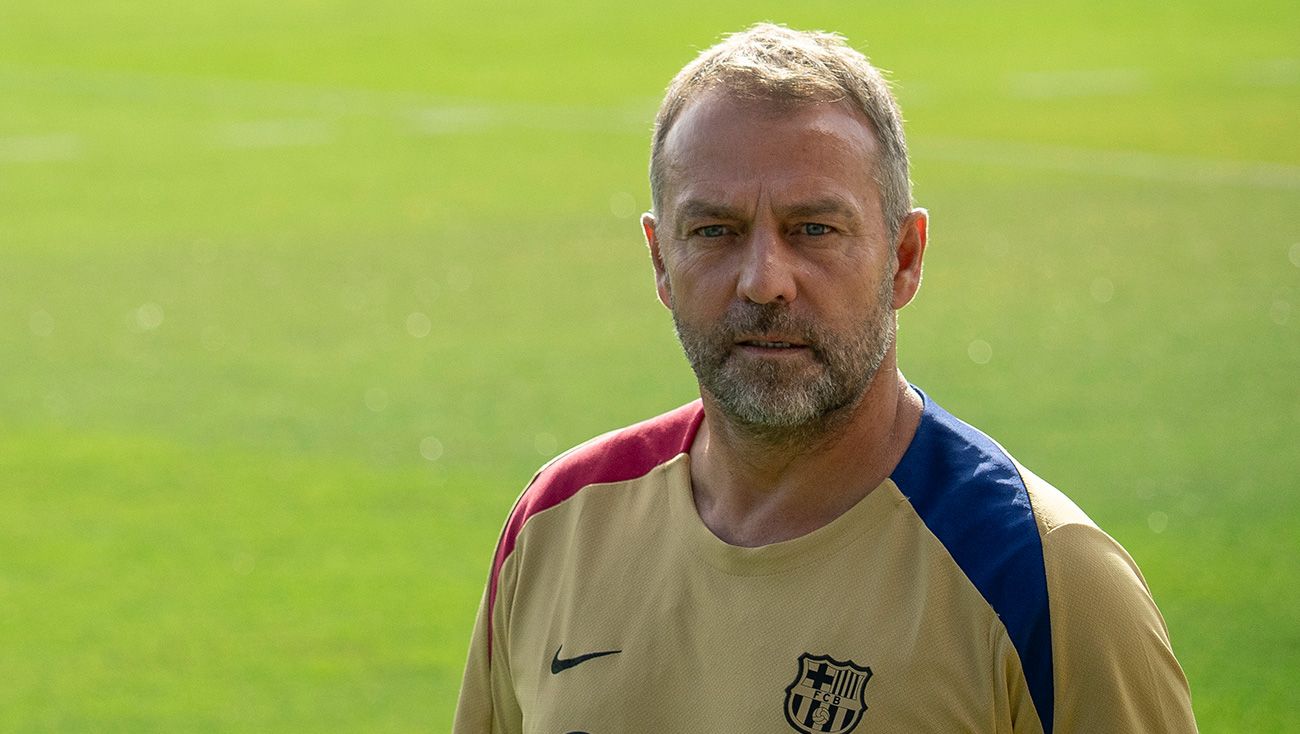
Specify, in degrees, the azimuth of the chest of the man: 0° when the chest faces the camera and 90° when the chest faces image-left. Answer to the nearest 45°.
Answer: approximately 45°
